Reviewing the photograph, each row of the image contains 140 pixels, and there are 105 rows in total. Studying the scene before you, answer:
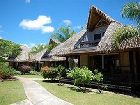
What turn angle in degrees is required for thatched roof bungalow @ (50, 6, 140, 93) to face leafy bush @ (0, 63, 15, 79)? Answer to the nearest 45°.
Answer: approximately 45° to its right

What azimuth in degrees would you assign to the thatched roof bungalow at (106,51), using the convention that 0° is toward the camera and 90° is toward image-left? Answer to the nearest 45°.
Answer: approximately 45°

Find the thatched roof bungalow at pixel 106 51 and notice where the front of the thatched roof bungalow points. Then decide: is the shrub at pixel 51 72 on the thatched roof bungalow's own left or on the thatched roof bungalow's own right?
on the thatched roof bungalow's own right

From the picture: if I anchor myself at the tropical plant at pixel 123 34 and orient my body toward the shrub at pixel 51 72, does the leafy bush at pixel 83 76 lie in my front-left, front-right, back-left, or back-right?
front-left
